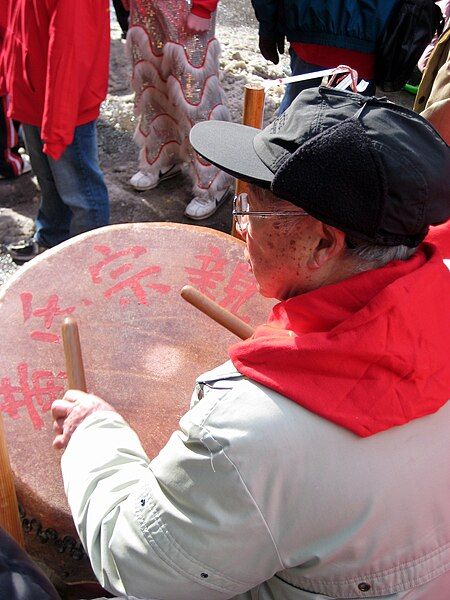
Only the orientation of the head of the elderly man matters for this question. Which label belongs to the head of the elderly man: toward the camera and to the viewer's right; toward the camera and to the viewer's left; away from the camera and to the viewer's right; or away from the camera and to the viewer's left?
away from the camera and to the viewer's left

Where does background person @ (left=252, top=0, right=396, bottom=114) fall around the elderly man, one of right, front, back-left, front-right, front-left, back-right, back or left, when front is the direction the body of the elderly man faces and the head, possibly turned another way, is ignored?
front-right

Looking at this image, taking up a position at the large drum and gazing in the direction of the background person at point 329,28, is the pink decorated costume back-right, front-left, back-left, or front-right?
front-left

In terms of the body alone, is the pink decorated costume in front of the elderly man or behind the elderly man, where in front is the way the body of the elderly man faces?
in front

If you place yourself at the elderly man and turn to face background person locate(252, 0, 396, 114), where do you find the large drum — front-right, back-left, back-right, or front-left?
front-left

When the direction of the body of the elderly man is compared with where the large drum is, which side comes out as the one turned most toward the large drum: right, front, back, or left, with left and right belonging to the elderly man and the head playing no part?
front
